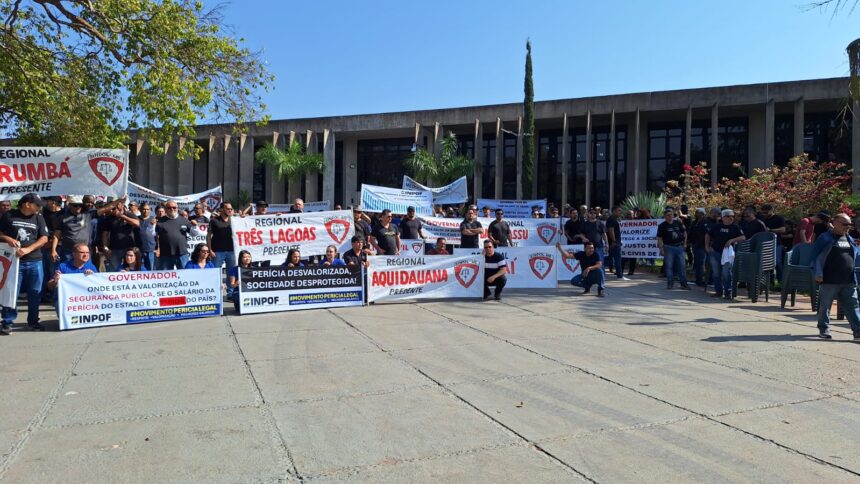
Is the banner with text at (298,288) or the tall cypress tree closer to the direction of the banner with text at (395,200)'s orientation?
the banner with text

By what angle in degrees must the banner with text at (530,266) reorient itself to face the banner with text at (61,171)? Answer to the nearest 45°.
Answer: approximately 45° to its right

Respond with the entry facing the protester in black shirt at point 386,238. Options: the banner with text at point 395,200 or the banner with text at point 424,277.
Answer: the banner with text at point 395,200

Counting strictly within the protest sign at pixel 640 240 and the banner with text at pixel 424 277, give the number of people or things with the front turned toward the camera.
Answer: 2

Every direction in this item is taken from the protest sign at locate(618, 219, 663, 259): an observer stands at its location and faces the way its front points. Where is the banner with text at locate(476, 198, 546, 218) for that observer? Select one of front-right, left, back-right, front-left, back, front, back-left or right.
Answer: back-right

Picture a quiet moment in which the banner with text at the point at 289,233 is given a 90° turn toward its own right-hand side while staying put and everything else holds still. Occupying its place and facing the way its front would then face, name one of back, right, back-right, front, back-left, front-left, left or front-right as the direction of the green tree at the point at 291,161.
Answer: right

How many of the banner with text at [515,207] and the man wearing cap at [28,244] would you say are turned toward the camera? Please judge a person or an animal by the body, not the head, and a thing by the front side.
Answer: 2

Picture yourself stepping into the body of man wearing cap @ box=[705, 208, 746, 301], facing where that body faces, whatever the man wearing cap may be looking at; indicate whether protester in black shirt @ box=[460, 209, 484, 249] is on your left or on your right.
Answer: on your right

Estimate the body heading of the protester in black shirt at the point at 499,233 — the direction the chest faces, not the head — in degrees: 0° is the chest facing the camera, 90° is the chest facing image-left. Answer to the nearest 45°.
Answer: approximately 0°

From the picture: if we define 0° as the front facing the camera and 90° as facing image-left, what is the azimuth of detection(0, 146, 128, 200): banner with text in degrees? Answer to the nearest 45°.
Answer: approximately 0°
